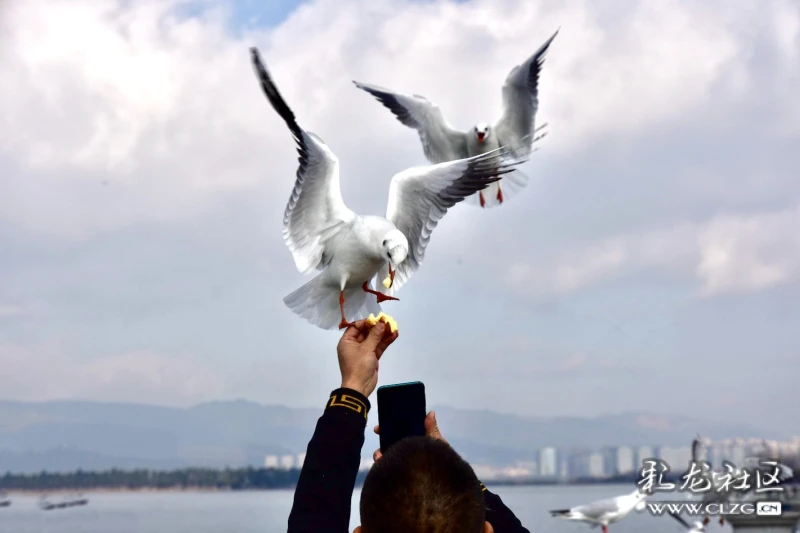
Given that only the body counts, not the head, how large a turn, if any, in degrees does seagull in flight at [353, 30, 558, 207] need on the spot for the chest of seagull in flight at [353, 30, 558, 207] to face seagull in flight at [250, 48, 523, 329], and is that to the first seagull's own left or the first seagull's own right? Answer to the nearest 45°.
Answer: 0° — it already faces it

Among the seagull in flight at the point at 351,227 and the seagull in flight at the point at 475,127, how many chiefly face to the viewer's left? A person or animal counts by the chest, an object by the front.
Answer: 0

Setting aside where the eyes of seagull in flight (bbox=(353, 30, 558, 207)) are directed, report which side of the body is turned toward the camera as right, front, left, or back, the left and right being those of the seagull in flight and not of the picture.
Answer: front

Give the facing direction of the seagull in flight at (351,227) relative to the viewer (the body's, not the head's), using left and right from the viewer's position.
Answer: facing the viewer and to the right of the viewer

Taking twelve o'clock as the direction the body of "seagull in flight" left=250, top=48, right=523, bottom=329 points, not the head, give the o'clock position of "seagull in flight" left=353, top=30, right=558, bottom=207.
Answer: "seagull in flight" left=353, top=30, right=558, bottom=207 is roughly at 8 o'clock from "seagull in flight" left=250, top=48, right=523, bottom=329.
